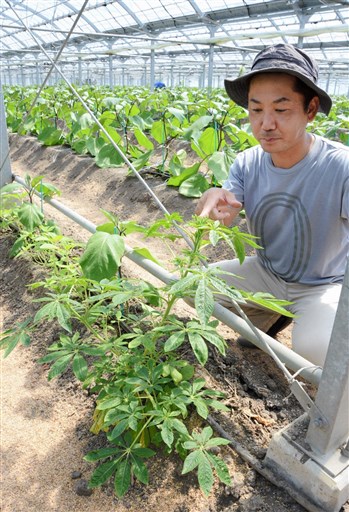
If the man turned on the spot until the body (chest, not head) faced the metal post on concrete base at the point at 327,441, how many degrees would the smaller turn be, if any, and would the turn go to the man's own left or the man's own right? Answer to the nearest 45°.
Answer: approximately 45° to the man's own left

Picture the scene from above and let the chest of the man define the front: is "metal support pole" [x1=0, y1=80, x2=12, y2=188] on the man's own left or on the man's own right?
on the man's own right

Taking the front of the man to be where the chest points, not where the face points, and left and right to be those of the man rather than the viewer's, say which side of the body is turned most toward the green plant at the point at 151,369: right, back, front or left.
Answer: front

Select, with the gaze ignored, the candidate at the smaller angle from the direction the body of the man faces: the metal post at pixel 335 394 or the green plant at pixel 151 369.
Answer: the green plant

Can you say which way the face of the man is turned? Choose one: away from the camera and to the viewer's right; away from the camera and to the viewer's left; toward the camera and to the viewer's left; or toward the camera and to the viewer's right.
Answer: toward the camera and to the viewer's left

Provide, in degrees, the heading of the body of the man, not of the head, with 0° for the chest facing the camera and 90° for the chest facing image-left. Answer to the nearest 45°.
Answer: approximately 45°

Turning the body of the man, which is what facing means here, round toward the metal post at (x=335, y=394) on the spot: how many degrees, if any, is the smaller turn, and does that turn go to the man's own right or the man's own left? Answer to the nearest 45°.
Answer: approximately 45° to the man's own left

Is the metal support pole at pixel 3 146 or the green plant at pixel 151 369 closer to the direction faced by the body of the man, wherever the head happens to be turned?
the green plant
